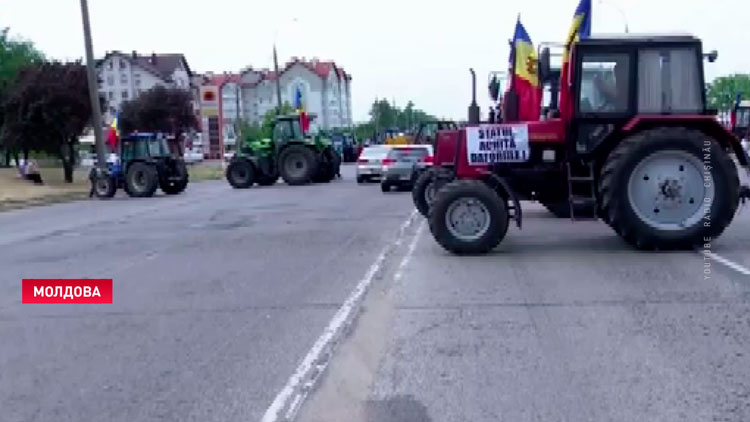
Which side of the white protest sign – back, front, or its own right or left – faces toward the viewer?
front

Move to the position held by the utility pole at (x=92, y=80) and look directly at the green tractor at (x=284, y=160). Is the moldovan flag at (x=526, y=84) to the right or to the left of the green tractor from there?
right

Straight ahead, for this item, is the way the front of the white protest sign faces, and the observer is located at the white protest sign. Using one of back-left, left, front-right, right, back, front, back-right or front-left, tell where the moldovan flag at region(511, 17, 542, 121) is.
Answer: back

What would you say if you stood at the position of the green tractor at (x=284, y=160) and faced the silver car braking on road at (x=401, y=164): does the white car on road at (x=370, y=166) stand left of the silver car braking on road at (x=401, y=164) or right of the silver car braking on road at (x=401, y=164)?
left

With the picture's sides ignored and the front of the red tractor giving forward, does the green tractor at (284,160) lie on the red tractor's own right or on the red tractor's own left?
on the red tractor's own right

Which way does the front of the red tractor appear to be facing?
to the viewer's left
